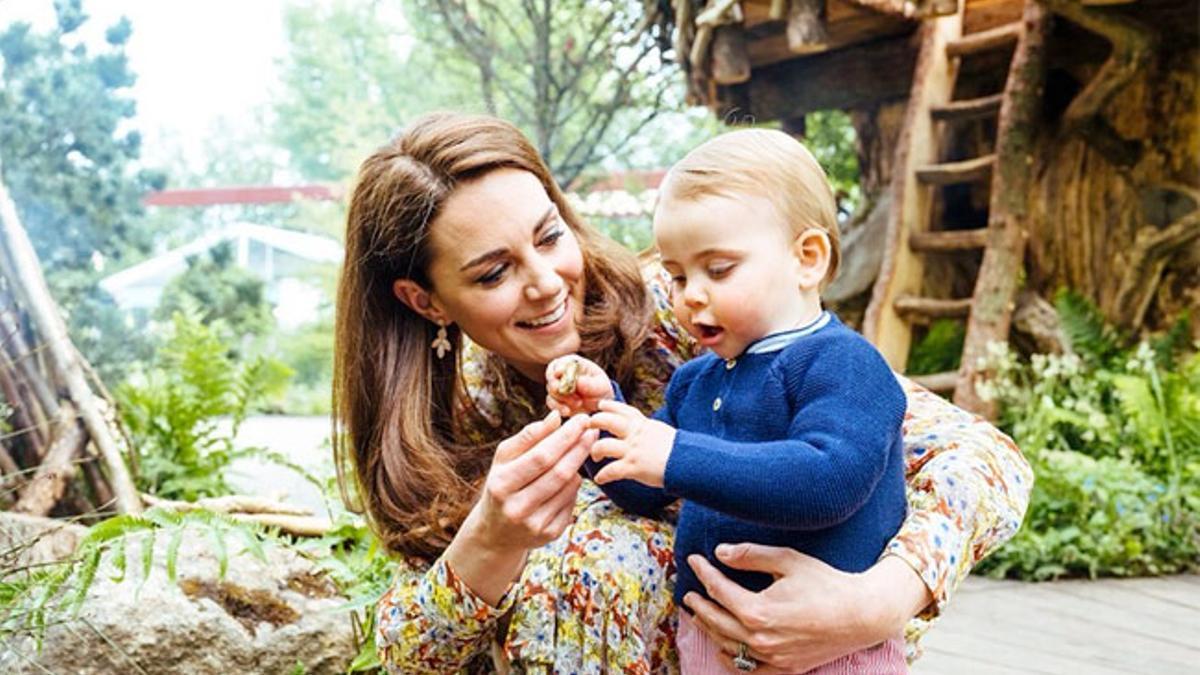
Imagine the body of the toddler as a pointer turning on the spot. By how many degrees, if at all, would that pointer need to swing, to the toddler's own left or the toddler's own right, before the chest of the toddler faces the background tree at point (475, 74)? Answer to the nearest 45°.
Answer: approximately 135° to the toddler's own right

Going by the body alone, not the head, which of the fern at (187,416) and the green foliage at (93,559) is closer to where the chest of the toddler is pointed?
the green foliage

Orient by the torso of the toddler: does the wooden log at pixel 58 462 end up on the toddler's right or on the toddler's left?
on the toddler's right

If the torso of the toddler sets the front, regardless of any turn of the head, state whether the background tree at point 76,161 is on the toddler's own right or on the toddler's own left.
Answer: on the toddler's own right

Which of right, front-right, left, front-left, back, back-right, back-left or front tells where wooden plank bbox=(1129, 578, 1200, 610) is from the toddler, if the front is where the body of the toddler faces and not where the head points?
back

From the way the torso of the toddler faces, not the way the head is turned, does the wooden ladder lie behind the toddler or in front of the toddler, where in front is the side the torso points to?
behind

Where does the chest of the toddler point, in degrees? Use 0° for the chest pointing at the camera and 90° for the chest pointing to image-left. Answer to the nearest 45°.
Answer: approximately 45°

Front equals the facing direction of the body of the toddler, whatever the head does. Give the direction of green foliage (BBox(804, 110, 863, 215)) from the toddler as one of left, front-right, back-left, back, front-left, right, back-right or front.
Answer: back-right

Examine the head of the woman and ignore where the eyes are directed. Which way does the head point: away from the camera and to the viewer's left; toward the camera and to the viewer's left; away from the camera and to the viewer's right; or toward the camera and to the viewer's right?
toward the camera and to the viewer's right
